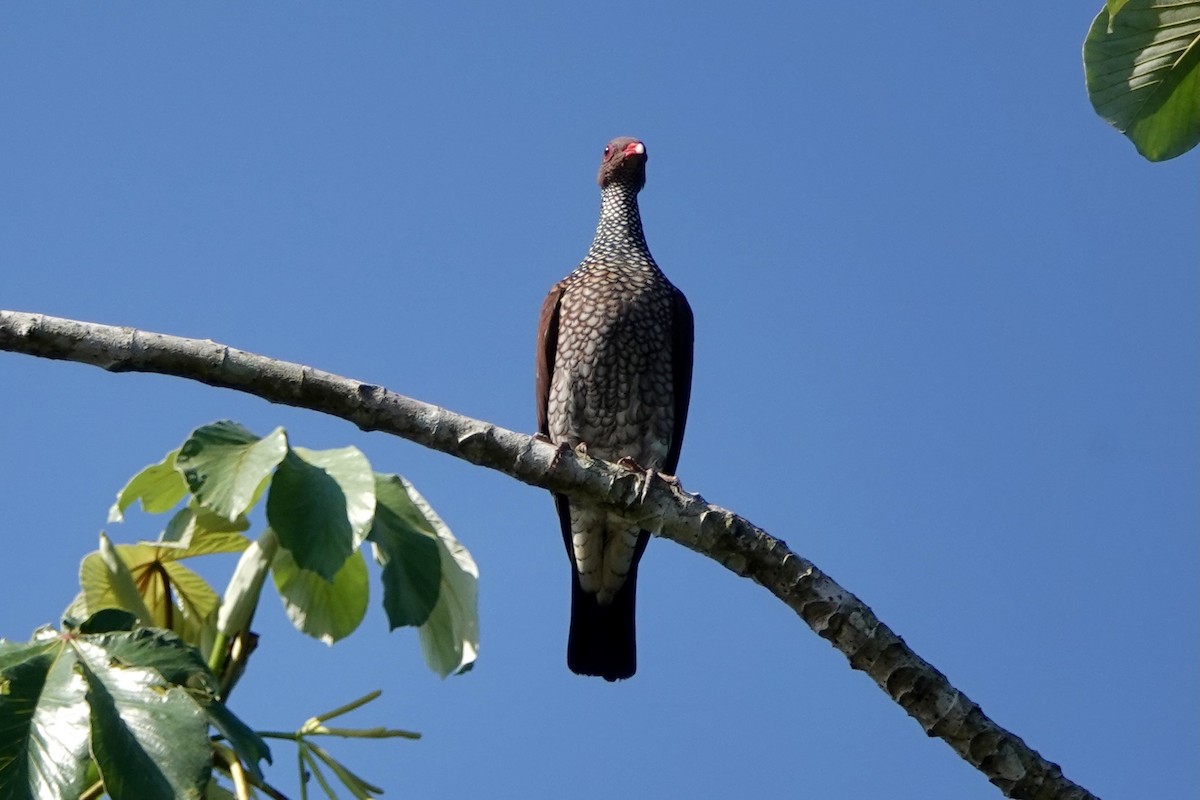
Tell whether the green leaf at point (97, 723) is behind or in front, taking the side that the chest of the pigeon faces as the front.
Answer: in front

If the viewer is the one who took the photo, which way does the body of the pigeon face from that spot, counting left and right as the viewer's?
facing the viewer

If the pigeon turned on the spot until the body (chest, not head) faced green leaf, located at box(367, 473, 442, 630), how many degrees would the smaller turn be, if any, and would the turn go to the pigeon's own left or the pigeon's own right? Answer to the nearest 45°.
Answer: approximately 90° to the pigeon's own right

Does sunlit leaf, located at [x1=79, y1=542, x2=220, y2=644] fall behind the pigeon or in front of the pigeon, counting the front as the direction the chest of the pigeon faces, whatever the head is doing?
in front
